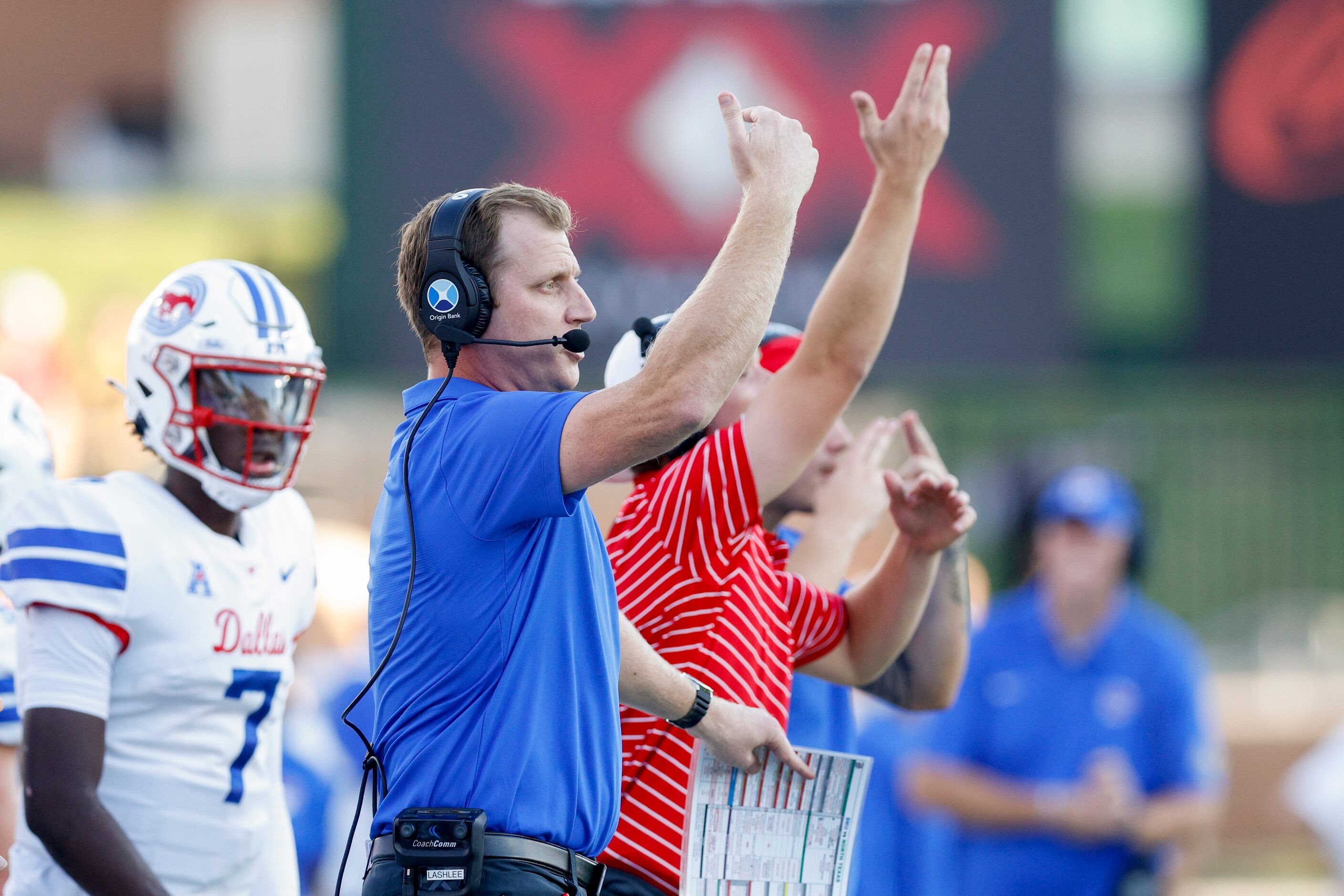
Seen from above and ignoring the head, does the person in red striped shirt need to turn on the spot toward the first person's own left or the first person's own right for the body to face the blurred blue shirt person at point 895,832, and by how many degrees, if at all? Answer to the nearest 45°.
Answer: approximately 90° to the first person's own left

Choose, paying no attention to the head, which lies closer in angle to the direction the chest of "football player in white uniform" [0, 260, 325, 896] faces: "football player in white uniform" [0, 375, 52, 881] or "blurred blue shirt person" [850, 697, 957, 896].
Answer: the blurred blue shirt person

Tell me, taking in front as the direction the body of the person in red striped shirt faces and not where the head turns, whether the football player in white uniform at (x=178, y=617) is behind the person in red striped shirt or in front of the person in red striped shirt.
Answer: behind

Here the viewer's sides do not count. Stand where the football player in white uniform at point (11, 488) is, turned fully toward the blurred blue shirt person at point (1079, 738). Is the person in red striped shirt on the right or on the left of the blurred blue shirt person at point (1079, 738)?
right

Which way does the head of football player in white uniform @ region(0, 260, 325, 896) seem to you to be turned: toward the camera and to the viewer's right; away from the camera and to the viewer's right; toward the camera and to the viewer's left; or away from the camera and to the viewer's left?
toward the camera and to the viewer's right

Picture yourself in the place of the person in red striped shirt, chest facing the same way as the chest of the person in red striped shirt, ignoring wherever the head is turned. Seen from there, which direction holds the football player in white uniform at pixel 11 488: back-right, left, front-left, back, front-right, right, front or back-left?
back

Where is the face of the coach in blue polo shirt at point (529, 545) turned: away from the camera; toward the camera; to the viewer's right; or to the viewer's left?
to the viewer's right

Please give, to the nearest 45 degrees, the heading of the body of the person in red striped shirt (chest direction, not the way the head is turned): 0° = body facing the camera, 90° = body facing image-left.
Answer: approximately 270°

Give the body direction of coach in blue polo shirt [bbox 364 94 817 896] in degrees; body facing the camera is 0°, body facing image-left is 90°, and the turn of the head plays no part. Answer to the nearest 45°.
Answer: approximately 270°

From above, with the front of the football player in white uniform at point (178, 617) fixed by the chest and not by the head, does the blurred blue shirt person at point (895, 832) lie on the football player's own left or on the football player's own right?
on the football player's own left

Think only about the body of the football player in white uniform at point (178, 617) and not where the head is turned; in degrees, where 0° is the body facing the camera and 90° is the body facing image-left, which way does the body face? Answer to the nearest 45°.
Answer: approximately 315°

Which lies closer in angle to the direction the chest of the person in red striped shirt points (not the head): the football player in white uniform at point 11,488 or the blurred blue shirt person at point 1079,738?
the blurred blue shirt person

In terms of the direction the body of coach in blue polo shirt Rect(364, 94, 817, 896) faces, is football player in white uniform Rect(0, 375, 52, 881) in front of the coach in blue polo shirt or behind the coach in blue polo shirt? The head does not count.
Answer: behind
